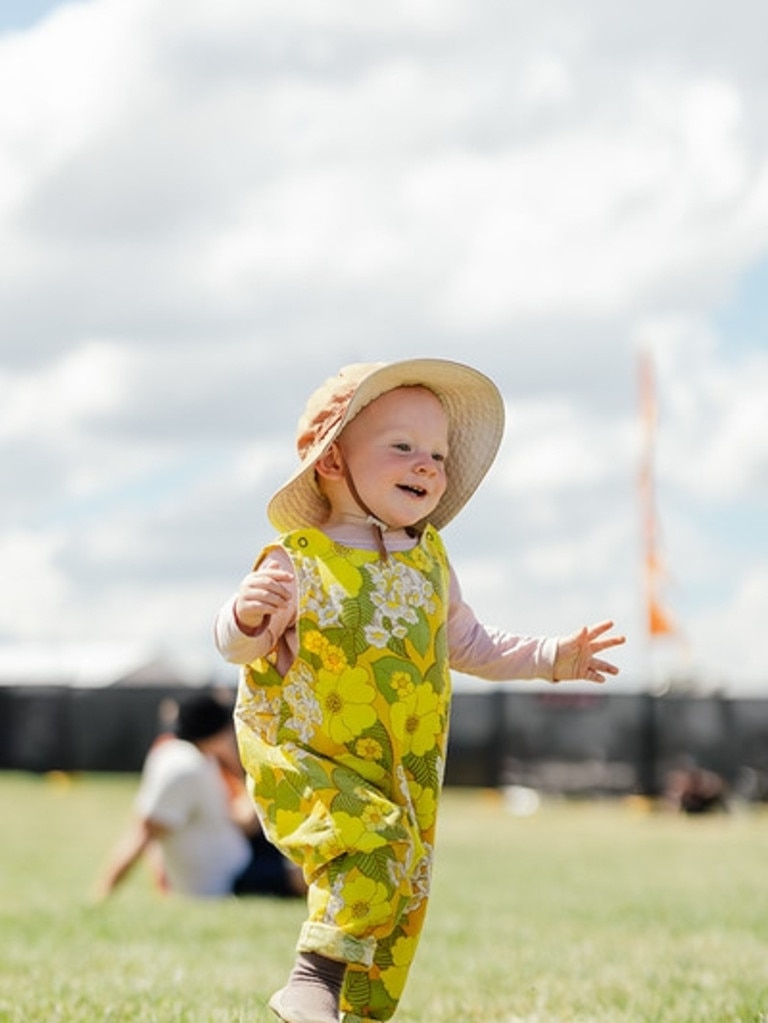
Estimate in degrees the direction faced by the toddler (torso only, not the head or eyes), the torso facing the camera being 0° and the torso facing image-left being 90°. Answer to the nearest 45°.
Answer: approximately 315°

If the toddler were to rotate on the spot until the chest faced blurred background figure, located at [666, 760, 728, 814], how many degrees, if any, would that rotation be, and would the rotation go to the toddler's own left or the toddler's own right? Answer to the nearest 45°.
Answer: approximately 135° to the toddler's own left

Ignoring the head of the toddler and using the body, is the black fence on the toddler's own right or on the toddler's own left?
on the toddler's own left

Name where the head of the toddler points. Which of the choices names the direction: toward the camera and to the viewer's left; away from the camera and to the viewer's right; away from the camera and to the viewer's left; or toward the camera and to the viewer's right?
toward the camera and to the viewer's right
